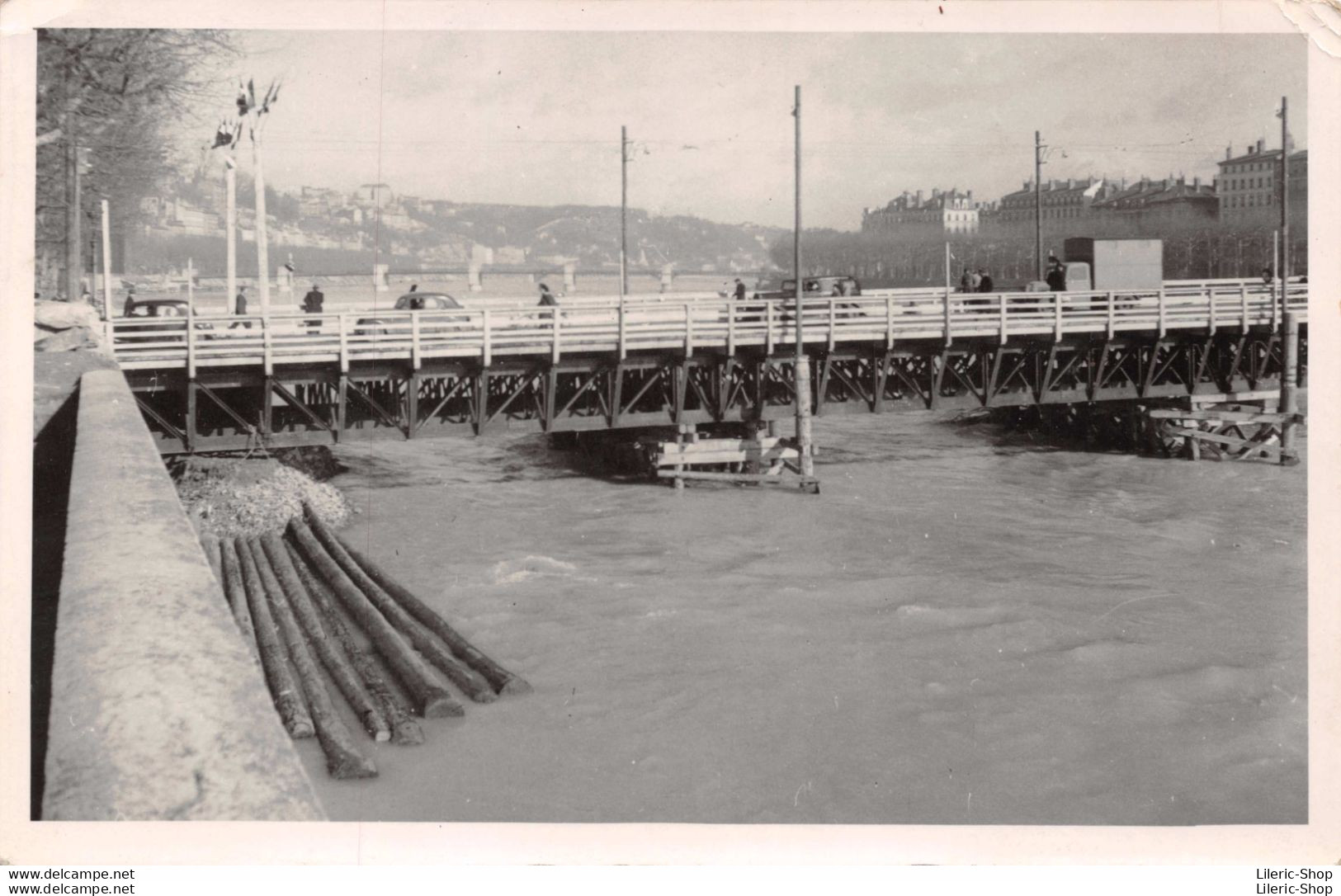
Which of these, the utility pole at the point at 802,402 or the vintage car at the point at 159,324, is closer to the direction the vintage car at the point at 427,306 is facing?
the vintage car

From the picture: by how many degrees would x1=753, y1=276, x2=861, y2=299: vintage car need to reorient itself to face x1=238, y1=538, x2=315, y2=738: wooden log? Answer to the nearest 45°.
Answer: approximately 90° to its left

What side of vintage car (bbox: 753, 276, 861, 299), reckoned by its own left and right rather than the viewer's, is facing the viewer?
left

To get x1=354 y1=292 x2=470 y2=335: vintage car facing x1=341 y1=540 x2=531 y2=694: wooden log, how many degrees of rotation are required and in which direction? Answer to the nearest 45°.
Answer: approximately 90° to its left

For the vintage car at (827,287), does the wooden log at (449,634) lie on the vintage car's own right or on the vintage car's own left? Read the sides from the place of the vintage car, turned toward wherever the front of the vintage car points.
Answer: on the vintage car's own left

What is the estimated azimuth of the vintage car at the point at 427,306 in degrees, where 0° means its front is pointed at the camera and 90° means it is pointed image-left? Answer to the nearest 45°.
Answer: approximately 90°

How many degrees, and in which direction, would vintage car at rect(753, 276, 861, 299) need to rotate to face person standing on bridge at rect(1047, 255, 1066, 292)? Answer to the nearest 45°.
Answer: approximately 135° to its right

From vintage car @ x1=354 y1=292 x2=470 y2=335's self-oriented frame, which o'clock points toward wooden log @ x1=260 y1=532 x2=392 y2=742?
The wooden log is roughly at 9 o'clock from the vintage car.

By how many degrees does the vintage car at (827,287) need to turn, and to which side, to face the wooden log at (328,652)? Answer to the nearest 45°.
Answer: approximately 90° to its left
